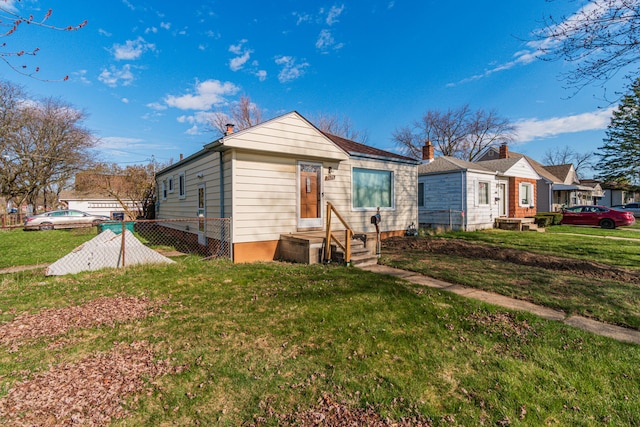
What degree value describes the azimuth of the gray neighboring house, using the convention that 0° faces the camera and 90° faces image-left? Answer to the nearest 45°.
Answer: approximately 315°

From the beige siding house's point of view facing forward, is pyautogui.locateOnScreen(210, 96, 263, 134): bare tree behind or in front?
behind

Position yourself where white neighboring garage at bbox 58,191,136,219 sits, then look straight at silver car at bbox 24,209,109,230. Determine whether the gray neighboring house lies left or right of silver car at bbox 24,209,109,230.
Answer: left

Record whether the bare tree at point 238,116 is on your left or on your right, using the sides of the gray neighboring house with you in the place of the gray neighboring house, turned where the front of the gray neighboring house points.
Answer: on your right

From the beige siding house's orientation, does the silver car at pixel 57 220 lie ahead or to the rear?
to the rear

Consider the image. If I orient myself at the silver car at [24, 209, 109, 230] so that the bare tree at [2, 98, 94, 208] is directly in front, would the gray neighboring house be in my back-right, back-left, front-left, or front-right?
back-right

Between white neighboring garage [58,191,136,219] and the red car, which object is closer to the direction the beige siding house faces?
the red car

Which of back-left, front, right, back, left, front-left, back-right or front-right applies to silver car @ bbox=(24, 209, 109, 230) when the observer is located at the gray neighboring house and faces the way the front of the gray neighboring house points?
right

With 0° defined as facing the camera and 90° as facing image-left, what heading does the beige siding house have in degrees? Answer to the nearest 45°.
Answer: approximately 315°

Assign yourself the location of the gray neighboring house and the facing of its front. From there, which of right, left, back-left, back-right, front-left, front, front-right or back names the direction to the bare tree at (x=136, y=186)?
right

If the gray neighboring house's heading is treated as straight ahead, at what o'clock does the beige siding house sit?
The beige siding house is roughly at 2 o'clock from the gray neighboring house.
